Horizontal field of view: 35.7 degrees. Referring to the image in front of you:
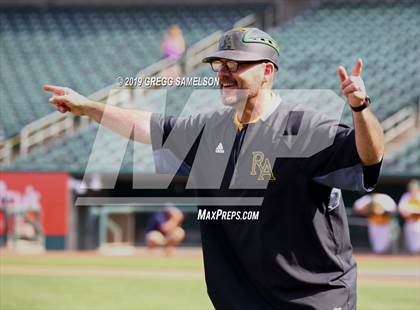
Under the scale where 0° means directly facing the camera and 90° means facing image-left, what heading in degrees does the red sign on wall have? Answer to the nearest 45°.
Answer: approximately 0°

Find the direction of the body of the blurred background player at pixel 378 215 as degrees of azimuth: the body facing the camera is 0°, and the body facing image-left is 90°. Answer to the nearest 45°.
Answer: approximately 0°

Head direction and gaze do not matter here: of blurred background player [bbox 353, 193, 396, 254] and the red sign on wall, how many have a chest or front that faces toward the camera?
2

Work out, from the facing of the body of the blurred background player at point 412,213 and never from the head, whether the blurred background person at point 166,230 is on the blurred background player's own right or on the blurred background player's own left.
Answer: on the blurred background player's own right

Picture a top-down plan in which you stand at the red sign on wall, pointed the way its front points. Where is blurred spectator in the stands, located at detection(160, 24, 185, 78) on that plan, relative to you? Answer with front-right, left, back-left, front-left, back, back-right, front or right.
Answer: back-left

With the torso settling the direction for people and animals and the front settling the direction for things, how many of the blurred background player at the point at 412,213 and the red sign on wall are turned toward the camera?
2

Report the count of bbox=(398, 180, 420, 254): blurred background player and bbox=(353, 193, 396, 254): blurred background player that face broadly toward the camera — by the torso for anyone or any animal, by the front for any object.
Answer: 2

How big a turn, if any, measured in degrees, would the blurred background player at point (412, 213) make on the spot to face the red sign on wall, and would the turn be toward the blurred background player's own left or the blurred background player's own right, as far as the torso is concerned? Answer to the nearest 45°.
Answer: approximately 90° to the blurred background player's own right

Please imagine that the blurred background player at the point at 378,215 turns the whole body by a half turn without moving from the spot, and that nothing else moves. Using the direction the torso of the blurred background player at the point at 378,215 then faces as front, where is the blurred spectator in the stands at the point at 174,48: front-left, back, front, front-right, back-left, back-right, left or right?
front-left

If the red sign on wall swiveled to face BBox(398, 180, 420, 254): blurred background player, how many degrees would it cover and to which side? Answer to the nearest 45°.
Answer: approximately 90° to its left
